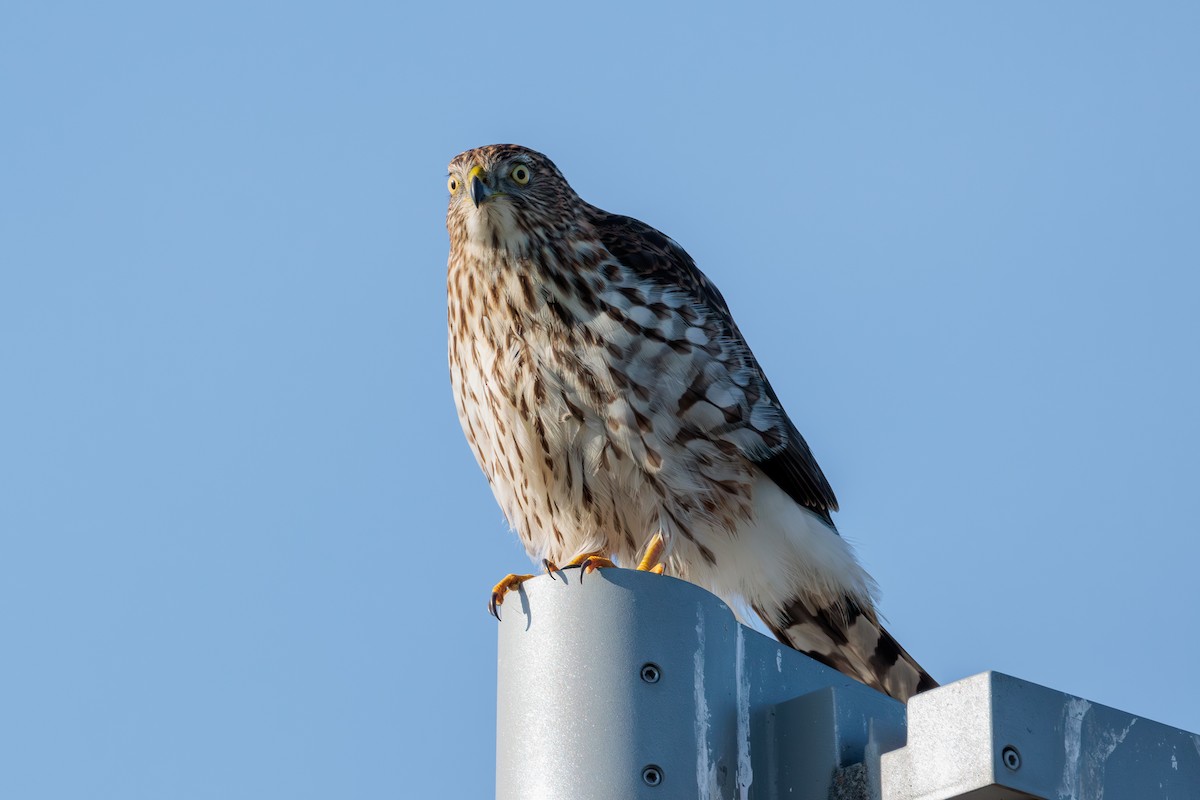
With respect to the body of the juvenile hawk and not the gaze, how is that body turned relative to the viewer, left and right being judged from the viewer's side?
facing the viewer and to the left of the viewer
